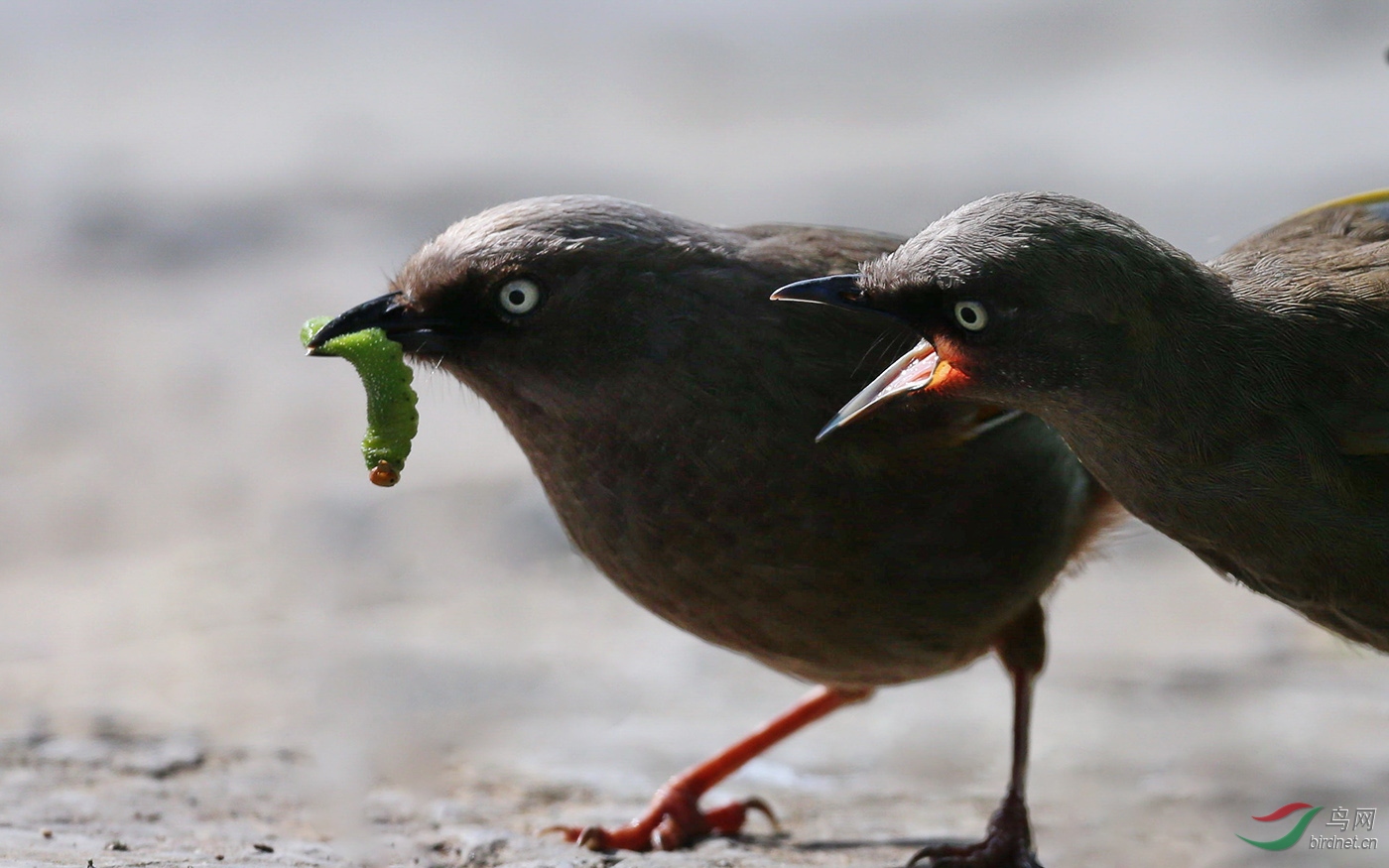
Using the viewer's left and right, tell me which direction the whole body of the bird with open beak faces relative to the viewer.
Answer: facing to the left of the viewer
